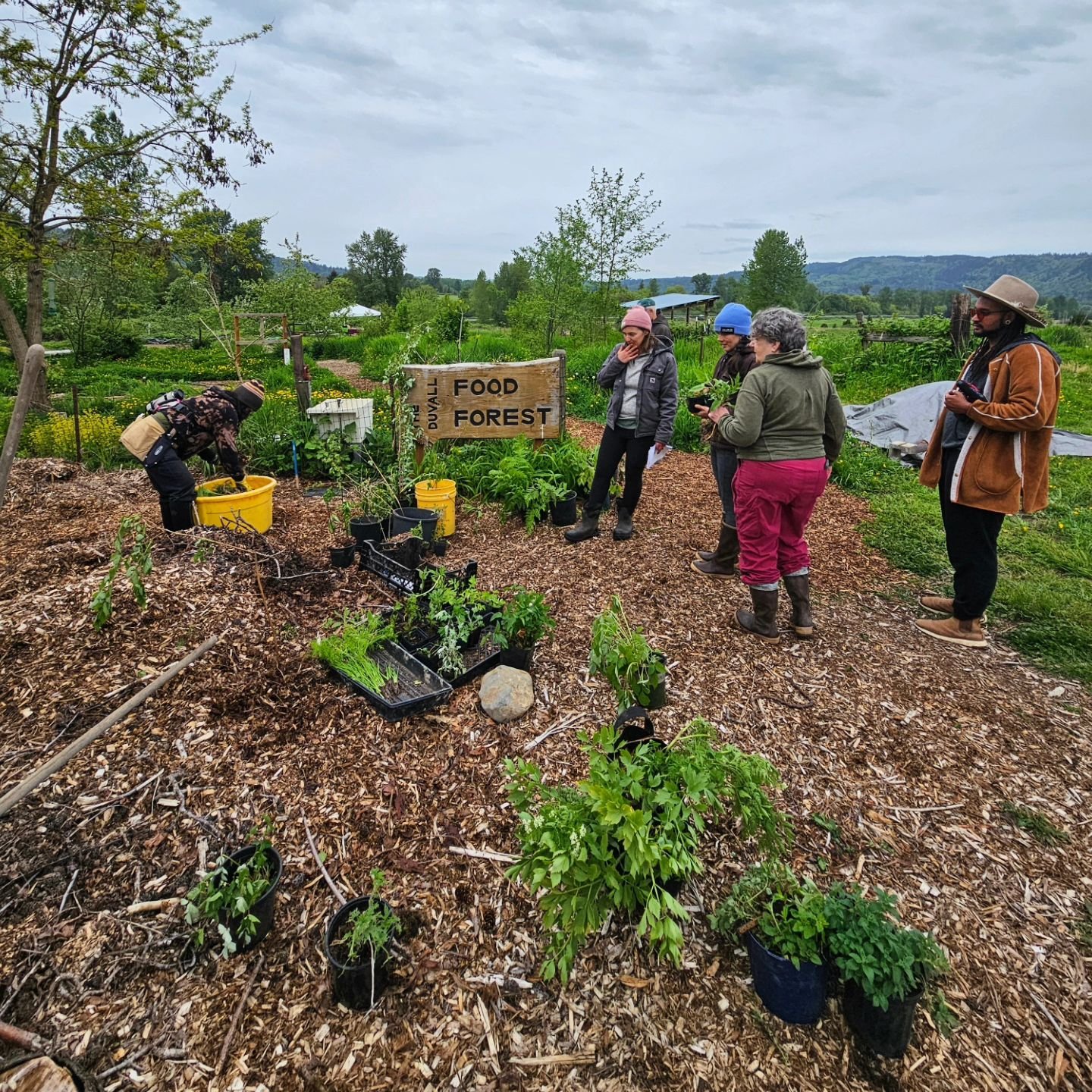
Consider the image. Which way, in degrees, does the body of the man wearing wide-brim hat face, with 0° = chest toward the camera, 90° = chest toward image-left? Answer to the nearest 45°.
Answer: approximately 90°

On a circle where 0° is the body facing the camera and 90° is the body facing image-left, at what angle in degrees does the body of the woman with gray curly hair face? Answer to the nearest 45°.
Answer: approximately 135°

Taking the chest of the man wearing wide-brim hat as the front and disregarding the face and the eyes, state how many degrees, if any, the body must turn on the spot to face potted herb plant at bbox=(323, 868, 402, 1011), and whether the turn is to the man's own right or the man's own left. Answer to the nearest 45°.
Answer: approximately 90° to the man's own left

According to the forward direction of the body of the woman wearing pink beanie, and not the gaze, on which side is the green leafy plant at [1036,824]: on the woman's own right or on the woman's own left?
on the woman's own left

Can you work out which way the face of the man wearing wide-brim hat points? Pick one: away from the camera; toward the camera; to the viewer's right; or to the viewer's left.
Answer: to the viewer's left

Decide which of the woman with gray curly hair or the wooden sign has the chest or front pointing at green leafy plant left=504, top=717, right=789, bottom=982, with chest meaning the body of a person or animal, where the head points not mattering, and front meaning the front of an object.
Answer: the wooden sign

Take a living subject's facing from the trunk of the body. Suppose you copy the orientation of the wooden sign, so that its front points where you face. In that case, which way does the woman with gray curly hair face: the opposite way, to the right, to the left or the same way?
the opposite way

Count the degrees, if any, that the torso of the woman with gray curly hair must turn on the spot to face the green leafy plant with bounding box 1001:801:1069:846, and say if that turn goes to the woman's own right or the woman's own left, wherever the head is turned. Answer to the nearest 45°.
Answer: approximately 180°
